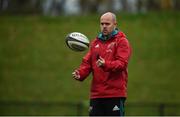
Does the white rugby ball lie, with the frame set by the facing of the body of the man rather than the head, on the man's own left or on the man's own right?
on the man's own right

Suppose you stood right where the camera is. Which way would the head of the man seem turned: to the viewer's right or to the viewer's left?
to the viewer's left

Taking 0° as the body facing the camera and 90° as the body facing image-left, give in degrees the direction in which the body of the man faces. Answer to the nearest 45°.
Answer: approximately 45°
